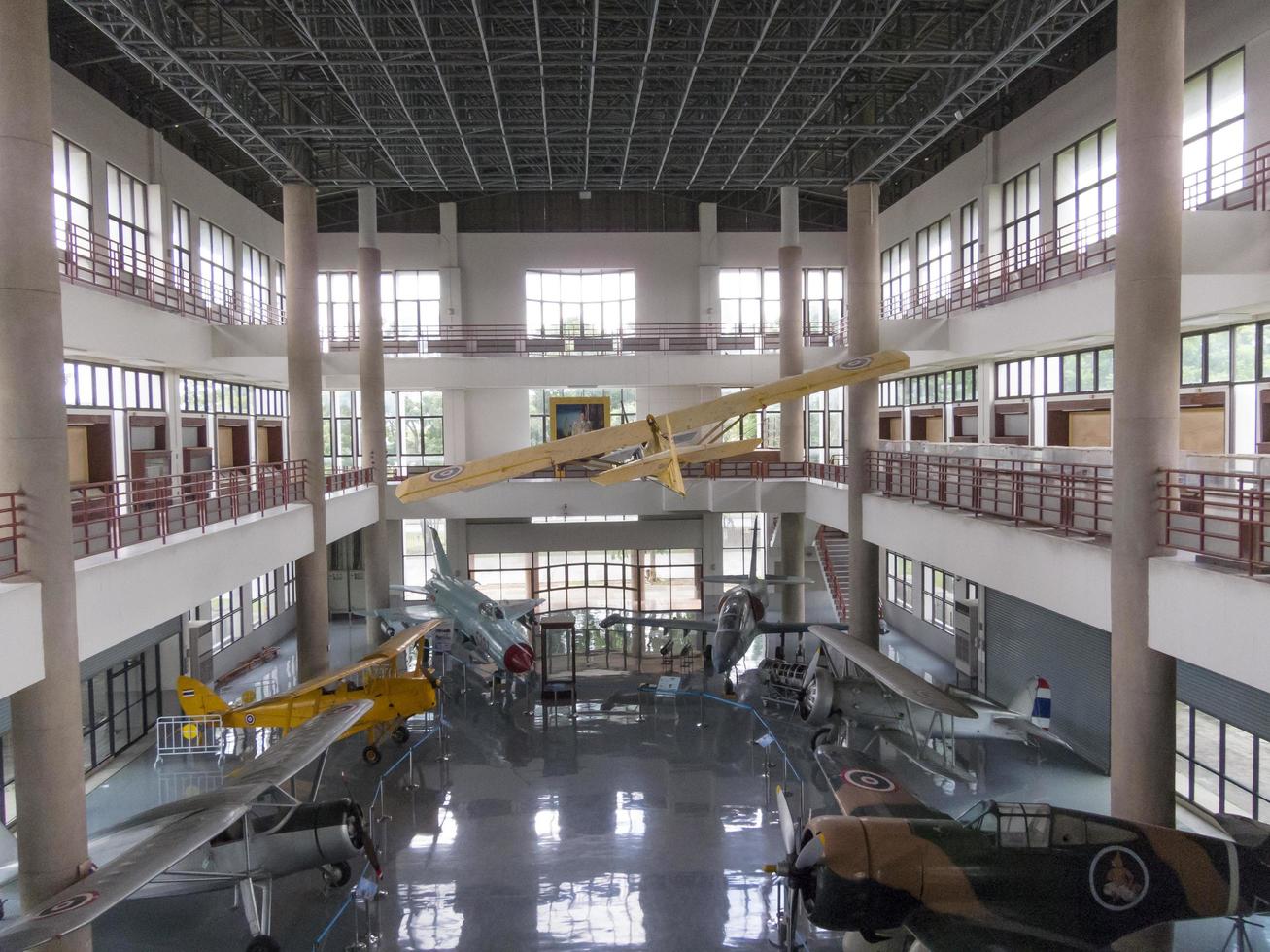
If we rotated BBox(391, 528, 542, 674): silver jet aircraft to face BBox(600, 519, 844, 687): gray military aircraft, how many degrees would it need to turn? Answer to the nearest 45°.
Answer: approximately 45° to its left

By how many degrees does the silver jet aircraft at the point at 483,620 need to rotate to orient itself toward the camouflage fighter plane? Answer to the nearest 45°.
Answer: approximately 45° to its right

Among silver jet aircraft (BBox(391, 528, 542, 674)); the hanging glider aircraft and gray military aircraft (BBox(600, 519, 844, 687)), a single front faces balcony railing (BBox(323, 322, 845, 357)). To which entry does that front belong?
the hanging glider aircraft

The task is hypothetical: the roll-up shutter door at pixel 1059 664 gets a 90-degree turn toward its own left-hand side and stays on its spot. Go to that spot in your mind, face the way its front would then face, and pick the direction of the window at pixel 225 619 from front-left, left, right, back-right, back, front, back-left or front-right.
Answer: back-right

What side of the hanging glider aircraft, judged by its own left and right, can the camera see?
back

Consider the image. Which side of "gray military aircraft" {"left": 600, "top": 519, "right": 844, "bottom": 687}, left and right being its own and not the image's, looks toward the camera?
front

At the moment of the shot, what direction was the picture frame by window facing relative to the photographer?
facing the viewer

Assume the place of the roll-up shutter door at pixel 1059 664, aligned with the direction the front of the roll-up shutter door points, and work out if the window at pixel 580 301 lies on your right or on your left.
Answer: on your right

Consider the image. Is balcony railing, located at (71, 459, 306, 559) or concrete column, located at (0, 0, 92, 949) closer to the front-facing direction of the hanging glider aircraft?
the balcony railing

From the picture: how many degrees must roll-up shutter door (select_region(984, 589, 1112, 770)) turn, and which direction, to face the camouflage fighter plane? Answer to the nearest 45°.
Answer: approximately 45° to its left

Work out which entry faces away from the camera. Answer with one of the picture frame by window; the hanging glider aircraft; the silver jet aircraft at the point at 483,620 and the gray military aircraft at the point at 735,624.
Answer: the hanging glider aircraft

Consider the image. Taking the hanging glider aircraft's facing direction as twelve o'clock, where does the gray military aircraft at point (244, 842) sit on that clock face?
The gray military aircraft is roughly at 8 o'clock from the hanging glider aircraft.

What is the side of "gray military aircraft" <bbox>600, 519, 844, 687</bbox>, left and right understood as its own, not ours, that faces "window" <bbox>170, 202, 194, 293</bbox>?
right

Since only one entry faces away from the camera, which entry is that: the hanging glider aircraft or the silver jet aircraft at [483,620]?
the hanging glider aircraft

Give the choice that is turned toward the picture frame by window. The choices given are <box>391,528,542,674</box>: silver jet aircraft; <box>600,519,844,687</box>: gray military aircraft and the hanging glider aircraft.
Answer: the hanging glider aircraft

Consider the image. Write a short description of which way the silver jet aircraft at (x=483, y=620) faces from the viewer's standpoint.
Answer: facing the viewer and to the right of the viewer

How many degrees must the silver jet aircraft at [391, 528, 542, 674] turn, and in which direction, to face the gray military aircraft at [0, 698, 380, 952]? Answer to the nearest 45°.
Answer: approximately 45° to its right

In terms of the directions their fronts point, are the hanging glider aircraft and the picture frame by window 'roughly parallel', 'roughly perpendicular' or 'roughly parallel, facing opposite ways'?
roughly parallel, facing opposite ways
